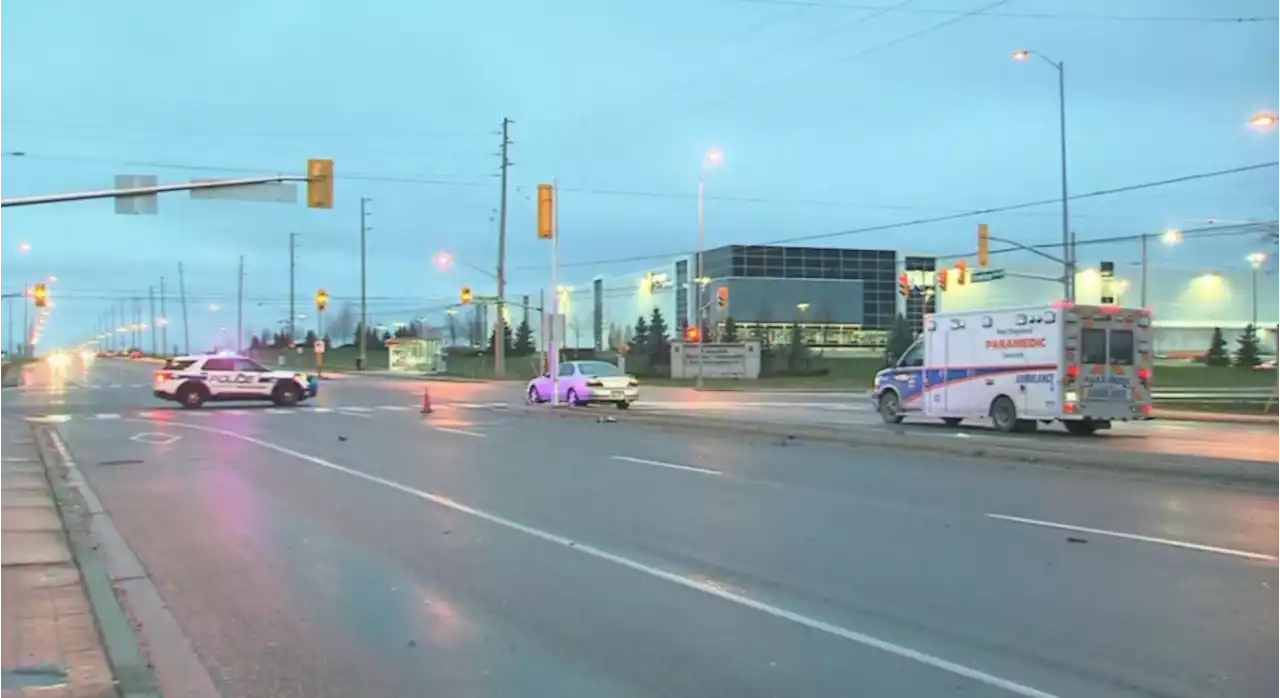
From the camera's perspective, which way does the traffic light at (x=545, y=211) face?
away from the camera

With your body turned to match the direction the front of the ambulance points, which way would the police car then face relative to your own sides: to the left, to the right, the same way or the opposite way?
to the right

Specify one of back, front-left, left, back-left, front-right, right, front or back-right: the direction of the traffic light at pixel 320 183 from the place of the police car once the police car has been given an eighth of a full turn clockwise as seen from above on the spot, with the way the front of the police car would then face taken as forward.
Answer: front-right

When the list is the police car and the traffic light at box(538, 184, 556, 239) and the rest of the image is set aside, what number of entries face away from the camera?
1

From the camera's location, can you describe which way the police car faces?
facing to the right of the viewer

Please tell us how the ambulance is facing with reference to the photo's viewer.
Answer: facing away from the viewer and to the left of the viewer

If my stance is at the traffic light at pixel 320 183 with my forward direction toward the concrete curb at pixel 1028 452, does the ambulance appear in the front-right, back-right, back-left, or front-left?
front-left

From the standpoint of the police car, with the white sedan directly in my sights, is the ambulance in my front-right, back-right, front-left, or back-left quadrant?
front-right
